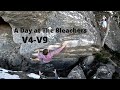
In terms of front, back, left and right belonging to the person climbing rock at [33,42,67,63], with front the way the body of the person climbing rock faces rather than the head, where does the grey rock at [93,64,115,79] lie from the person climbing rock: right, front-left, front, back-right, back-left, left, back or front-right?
right

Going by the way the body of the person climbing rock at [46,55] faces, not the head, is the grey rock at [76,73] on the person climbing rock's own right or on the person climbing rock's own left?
on the person climbing rock's own right

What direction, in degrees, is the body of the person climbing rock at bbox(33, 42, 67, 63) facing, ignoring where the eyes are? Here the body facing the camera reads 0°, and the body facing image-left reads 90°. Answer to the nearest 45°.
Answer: approximately 180°

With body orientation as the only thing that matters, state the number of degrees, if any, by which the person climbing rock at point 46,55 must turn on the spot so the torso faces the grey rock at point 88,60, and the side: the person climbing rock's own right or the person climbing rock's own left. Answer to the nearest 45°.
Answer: approximately 90° to the person climbing rock's own right

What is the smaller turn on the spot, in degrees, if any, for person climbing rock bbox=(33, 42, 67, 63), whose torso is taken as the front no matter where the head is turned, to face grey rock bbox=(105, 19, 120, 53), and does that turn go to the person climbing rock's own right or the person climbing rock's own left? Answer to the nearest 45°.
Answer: approximately 90° to the person climbing rock's own right
